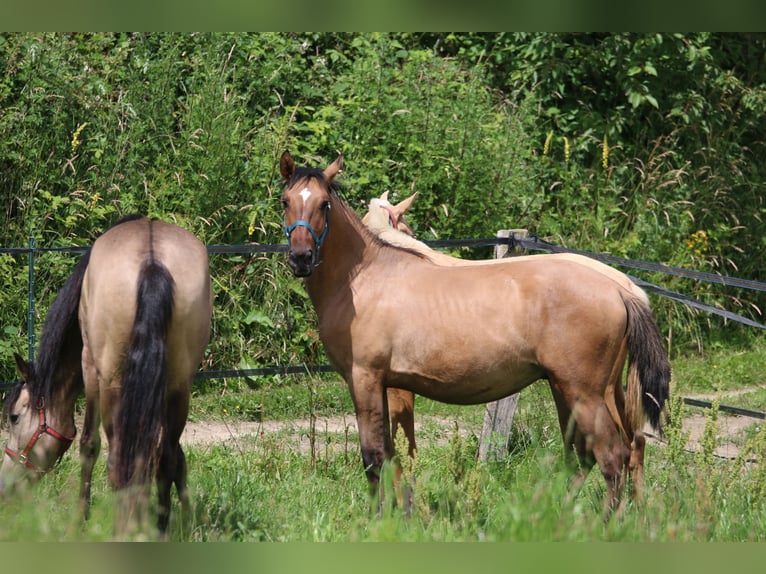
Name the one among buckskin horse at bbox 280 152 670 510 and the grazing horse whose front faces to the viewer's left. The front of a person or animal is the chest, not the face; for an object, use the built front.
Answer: the buckskin horse

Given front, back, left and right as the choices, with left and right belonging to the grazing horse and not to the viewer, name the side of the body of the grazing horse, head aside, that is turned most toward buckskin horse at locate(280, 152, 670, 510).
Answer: right

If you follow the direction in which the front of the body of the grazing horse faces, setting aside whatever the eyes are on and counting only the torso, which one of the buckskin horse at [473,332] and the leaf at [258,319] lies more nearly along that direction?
the leaf

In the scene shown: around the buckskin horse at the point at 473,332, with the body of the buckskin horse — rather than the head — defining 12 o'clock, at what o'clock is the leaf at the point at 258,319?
The leaf is roughly at 2 o'clock from the buckskin horse.

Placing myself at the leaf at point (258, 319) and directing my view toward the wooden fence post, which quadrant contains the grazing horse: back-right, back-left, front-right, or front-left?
front-right

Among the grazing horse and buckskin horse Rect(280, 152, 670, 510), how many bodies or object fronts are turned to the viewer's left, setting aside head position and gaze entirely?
1

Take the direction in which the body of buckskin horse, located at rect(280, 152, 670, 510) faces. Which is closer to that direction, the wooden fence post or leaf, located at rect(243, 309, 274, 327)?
the leaf

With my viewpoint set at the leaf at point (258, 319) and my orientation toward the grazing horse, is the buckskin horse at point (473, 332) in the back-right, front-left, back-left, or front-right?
front-left

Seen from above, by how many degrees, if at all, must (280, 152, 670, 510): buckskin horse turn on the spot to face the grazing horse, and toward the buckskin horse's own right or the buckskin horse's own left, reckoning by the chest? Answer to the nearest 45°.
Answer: approximately 45° to the buckskin horse's own left

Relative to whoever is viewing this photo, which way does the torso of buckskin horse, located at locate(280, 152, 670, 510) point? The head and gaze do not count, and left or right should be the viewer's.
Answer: facing to the left of the viewer

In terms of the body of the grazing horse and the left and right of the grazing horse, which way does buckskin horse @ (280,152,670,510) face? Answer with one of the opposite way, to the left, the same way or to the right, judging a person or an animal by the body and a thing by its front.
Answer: to the left

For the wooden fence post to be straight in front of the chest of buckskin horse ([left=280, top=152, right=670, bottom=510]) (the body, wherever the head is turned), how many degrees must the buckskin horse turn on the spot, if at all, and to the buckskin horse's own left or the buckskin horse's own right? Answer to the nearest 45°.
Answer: approximately 90° to the buckskin horse's own right

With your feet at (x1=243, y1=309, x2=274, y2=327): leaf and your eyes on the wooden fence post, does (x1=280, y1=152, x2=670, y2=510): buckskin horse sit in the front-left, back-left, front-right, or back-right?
front-right

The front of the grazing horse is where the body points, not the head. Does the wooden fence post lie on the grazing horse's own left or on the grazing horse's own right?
on the grazing horse's own right

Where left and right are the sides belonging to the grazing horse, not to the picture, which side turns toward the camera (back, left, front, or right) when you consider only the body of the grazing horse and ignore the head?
back
